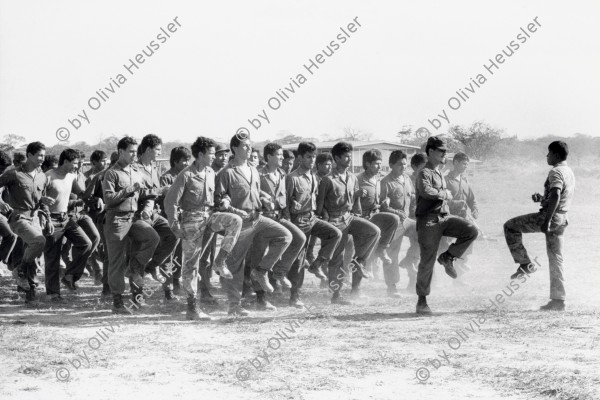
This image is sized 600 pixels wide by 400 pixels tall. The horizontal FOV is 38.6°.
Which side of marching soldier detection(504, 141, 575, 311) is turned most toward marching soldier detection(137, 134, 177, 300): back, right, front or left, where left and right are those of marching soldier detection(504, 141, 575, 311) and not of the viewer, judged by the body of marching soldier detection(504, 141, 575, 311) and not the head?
front

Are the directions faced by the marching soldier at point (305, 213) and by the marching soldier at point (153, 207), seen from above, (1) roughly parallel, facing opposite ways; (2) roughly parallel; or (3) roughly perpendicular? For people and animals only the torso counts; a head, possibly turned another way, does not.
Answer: roughly parallel

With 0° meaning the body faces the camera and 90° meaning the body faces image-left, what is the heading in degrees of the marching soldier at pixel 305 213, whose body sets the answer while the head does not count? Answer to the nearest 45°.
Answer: approximately 315°

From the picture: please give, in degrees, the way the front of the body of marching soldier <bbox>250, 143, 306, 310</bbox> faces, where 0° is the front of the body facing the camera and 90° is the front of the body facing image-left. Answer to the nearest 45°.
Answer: approximately 315°

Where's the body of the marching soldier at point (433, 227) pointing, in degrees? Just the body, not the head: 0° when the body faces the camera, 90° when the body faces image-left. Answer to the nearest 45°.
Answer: approximately 270°

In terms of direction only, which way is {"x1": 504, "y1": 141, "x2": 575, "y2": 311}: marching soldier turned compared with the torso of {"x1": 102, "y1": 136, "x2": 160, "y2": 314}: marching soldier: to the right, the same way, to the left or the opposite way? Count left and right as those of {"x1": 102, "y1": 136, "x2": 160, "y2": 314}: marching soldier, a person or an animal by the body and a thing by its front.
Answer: the opposite way

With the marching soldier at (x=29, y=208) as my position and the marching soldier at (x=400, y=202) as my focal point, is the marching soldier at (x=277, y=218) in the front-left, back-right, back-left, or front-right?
front-right

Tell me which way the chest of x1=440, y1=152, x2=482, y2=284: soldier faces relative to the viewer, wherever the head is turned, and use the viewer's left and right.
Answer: facing the viewer and to the right of the viewer

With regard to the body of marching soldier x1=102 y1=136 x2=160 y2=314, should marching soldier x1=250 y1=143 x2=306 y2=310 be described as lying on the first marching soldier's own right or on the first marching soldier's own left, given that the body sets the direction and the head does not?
on the first marching soldier's own left

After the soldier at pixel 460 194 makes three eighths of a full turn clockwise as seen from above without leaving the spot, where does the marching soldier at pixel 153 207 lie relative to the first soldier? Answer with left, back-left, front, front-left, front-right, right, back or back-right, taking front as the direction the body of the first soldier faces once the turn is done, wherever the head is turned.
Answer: front-left

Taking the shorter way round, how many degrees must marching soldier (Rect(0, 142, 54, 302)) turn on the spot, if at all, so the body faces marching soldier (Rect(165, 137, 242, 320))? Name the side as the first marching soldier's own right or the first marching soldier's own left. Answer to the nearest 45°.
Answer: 0° — they already face them

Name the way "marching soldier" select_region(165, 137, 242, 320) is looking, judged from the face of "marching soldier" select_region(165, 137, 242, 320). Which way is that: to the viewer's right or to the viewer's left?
to the viewer's right

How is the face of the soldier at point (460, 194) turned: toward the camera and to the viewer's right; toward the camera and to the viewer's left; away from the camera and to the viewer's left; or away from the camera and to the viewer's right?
toward the camera and to the viewer's right

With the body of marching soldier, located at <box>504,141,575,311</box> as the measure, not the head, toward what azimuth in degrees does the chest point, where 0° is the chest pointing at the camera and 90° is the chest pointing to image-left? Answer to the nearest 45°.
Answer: approximately 90°

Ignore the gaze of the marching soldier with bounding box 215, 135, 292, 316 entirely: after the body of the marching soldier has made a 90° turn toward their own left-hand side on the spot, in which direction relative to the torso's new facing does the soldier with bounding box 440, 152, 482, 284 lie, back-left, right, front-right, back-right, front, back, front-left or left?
front

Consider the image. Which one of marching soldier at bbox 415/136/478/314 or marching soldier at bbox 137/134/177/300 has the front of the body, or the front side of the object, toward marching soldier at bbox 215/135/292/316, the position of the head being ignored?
marching soldier at bbox 137/134/177/300

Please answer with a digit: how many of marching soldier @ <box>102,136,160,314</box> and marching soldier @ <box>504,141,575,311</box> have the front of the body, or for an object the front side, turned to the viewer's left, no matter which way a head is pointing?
1
